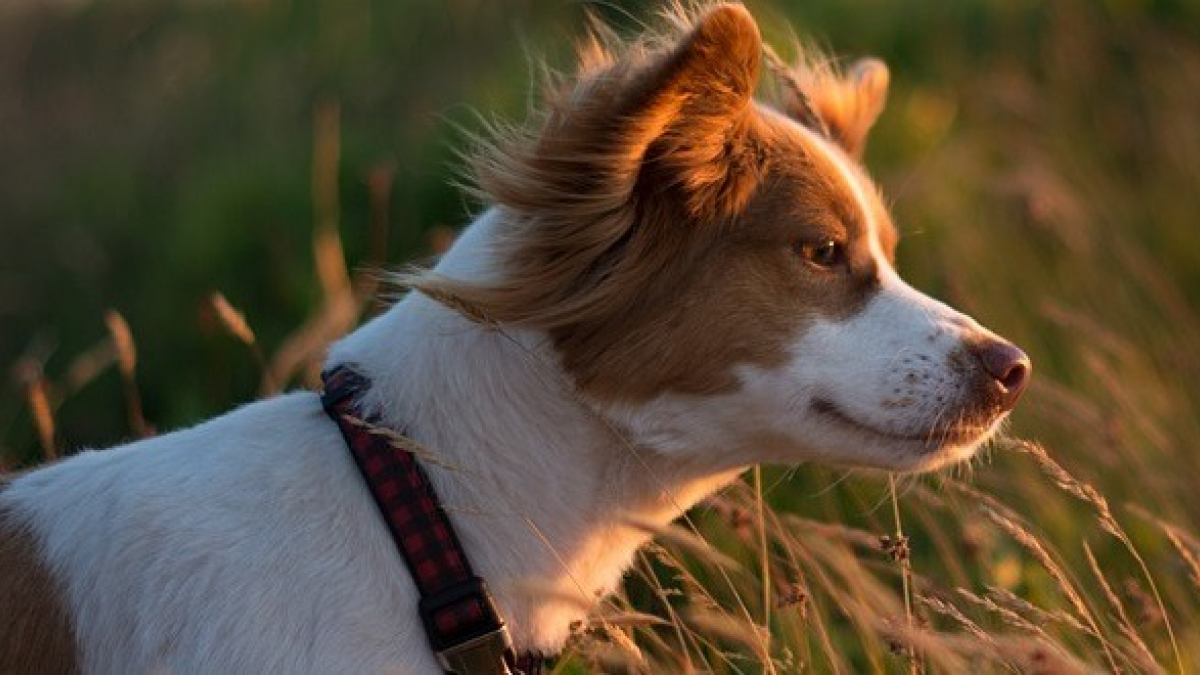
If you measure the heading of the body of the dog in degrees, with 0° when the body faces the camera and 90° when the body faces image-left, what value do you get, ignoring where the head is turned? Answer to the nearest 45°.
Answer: approximately 270°
